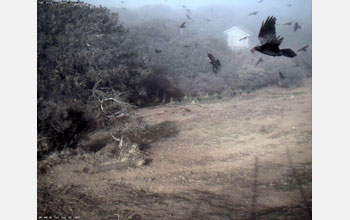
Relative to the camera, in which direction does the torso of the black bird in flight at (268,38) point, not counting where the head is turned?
to the viewer's left
